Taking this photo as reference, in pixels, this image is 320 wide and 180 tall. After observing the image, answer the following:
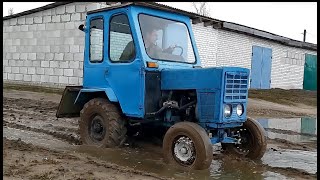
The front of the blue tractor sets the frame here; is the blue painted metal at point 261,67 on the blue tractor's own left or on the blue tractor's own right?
on the blue tractor's own left

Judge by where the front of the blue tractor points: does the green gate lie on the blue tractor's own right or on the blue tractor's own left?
on the blue tractor's own left

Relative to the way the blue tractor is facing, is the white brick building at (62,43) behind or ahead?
behind

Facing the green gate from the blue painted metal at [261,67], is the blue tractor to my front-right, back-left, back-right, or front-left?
back-right

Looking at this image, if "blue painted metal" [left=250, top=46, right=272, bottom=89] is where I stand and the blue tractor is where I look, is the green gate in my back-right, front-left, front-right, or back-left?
back-left

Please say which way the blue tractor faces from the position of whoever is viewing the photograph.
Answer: facing the viewer and to the right of the viewer
